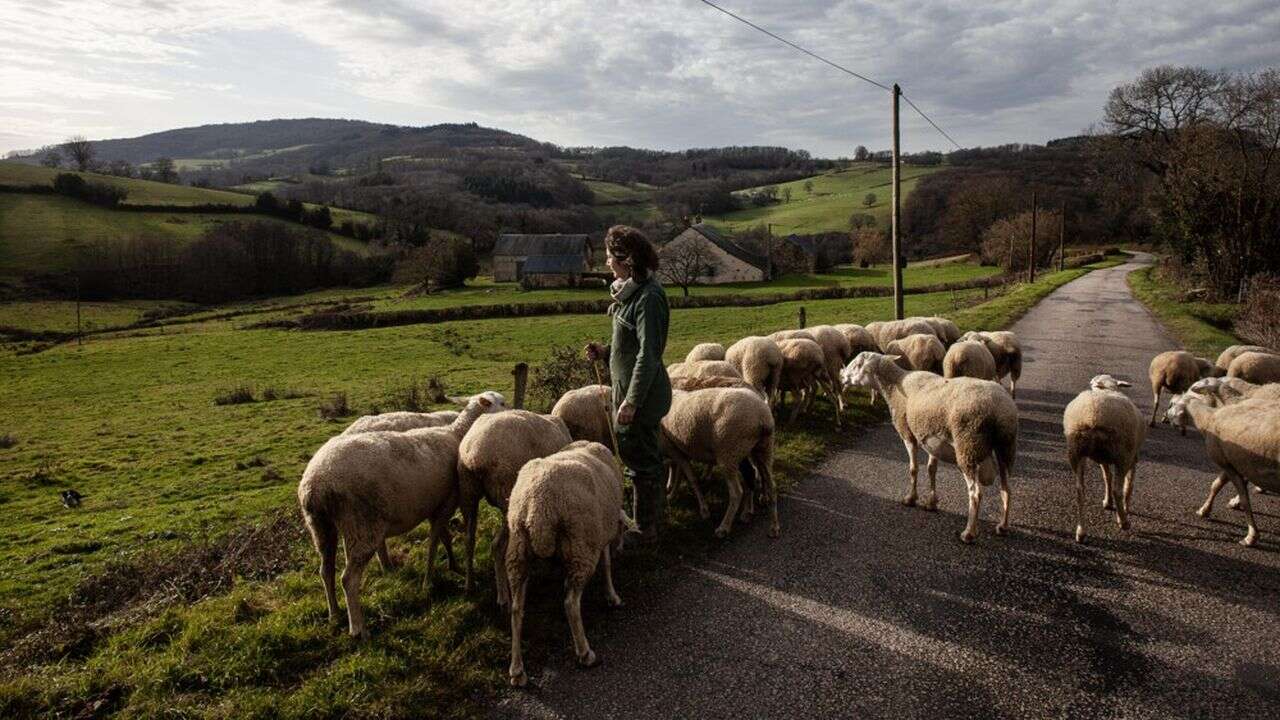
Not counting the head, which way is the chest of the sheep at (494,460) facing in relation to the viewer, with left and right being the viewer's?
facing away from the viewer and to the right of the viewer

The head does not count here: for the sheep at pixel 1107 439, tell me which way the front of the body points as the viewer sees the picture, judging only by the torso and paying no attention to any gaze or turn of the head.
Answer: away from the camera

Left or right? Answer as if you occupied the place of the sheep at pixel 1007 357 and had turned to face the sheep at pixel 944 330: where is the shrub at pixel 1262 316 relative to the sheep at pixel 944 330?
right

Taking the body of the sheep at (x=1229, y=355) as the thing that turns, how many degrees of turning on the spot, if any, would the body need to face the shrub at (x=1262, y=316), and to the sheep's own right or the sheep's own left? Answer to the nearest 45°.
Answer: approximately 90° to the sheep's own right

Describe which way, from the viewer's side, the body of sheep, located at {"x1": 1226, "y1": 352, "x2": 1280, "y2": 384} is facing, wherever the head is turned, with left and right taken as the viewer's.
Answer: facing to the left of the viewer

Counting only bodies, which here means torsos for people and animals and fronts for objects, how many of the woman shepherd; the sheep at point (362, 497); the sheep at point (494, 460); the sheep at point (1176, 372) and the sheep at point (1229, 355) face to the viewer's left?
2

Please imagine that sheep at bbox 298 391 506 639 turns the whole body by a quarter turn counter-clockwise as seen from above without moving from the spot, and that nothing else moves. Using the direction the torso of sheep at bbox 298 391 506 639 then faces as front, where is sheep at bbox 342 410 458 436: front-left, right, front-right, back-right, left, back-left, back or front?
front-right

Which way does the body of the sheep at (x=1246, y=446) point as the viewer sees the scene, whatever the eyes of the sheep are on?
to the viewer's left

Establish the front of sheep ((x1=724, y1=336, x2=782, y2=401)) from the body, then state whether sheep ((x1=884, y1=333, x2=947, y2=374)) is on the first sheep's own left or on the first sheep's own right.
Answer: on the first sheep's own right

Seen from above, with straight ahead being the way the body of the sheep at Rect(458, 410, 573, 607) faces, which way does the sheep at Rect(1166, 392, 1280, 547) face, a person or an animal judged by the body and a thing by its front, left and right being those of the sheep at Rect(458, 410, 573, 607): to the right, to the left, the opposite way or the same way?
to the left

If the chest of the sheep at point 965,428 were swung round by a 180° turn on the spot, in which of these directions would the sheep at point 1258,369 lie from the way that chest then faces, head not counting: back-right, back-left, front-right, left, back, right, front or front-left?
left

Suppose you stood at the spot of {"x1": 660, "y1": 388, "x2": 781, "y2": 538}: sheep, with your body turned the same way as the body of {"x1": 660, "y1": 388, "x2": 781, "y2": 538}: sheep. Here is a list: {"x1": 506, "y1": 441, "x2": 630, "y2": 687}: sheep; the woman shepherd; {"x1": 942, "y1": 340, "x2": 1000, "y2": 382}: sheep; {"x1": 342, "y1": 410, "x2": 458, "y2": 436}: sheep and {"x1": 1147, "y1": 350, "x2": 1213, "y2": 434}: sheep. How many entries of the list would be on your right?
2
